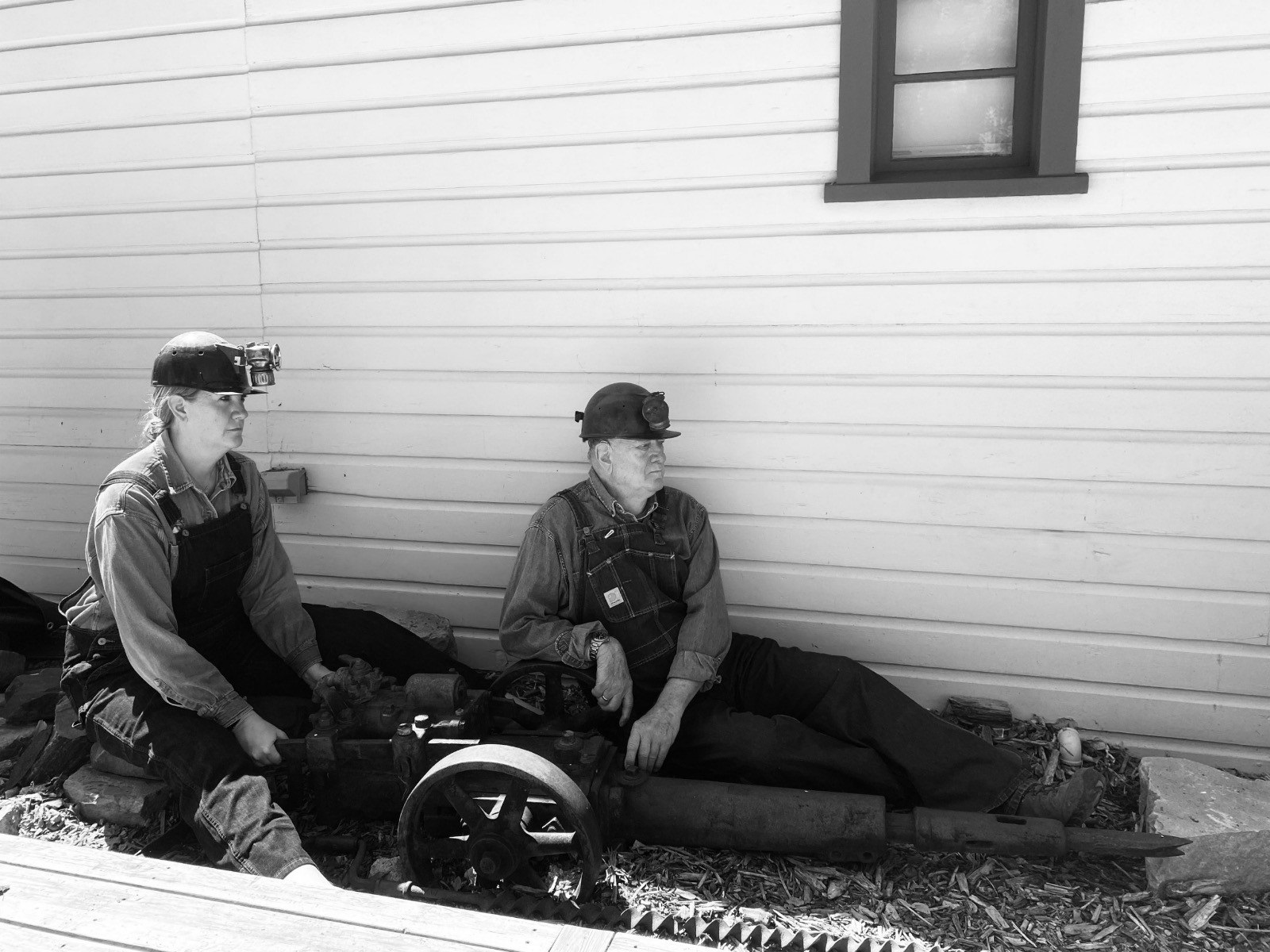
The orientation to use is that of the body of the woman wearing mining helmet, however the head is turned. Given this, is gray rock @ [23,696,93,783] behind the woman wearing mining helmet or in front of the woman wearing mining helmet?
behind

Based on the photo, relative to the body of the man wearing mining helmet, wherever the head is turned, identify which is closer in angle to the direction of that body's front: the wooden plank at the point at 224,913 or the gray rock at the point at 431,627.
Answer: the wooden plank

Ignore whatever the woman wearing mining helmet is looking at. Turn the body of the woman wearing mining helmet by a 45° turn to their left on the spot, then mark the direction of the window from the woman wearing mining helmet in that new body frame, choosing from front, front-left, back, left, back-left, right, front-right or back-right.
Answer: front

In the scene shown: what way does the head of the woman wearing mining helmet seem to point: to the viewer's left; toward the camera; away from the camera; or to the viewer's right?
to the viewer's right

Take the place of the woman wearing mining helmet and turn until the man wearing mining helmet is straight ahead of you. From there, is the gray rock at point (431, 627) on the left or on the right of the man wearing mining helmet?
left

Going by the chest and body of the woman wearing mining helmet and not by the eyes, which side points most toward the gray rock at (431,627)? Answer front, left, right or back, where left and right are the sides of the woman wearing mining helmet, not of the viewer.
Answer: left

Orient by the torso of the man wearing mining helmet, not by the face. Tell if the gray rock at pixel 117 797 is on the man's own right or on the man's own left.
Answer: on the man's own right

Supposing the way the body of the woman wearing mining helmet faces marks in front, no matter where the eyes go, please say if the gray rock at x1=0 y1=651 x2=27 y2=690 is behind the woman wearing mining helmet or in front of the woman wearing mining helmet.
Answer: behind

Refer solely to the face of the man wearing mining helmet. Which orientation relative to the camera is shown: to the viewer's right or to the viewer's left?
to the viewer's right

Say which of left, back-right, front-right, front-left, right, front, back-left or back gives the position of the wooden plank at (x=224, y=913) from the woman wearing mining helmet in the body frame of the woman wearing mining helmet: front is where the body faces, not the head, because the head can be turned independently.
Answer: front-right

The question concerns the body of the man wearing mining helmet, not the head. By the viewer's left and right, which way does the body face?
facing the viewer and to the right of the viewer

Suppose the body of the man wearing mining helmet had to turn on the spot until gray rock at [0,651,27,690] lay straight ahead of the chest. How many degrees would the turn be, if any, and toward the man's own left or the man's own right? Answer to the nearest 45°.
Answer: approximately 135° to the man's own right

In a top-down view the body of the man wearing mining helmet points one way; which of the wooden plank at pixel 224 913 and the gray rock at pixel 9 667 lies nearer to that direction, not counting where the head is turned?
the wooden plank

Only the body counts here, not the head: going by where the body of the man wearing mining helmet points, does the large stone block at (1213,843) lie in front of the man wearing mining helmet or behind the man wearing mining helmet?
in front

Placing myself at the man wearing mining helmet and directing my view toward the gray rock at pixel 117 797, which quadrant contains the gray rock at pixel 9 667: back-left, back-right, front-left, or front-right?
front-right

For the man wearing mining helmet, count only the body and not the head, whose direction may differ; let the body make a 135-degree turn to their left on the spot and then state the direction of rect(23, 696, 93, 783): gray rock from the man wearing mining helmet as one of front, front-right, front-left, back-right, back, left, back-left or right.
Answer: left
